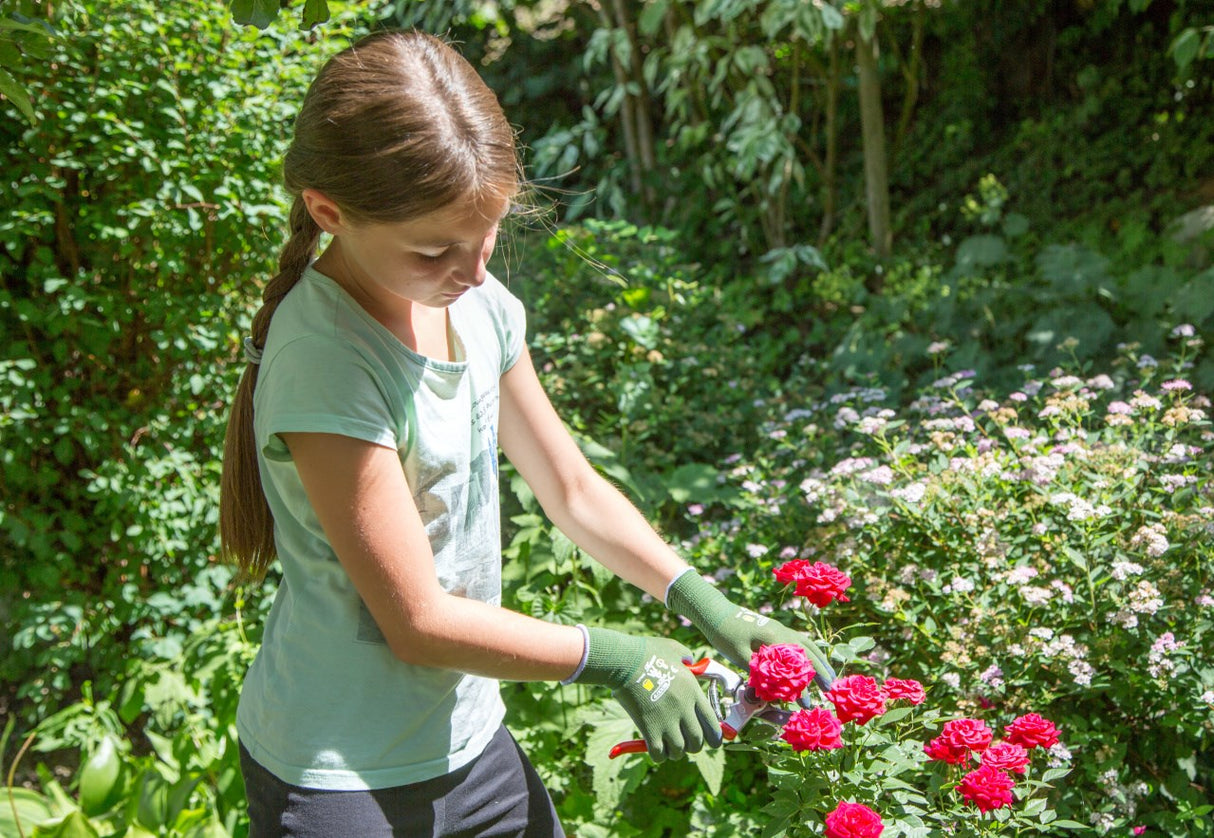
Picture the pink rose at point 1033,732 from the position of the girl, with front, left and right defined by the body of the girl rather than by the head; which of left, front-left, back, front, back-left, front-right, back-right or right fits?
front-left

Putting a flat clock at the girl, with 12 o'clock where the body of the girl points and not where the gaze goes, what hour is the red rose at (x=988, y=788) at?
The red rose is roughly at 11 o'clock from the girl.

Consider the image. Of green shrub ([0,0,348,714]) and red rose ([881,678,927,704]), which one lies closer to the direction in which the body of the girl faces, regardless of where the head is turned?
the red rose

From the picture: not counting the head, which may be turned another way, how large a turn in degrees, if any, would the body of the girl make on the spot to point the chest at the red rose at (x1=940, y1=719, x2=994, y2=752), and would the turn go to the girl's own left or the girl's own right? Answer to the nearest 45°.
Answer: approximately 45° to the girl's own left

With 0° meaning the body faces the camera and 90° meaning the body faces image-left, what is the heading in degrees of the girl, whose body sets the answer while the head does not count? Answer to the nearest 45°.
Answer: approximately 315°

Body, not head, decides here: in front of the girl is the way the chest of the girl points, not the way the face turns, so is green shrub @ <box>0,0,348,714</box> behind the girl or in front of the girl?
behind

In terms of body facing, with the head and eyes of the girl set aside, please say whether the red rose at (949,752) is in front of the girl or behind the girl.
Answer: in front

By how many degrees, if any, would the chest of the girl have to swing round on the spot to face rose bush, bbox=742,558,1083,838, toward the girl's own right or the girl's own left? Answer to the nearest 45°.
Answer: approximately 45° to the girl's own left
